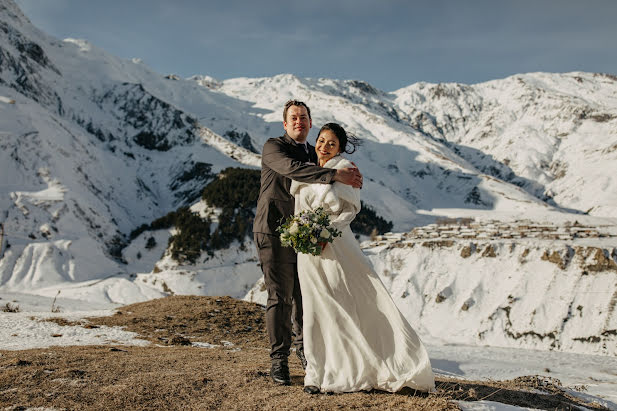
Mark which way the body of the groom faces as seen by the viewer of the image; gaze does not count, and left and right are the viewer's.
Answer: facing the viewer and to the right of the viewer
